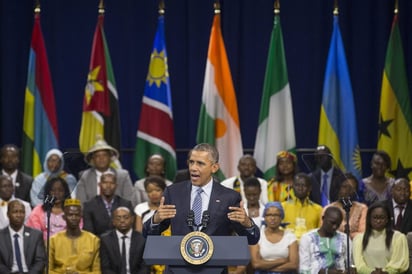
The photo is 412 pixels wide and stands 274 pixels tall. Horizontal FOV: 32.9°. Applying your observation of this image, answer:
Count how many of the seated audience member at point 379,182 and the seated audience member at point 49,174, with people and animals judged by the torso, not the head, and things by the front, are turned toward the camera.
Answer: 2

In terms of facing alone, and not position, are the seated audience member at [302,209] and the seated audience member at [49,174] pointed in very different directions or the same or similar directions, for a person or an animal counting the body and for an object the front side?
same or similar directions

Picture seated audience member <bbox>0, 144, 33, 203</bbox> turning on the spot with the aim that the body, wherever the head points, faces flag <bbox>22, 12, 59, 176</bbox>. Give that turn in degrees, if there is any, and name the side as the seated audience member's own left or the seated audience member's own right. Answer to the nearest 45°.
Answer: approximately 180°

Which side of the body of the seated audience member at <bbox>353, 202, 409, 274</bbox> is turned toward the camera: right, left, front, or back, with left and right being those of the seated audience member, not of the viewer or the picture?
front

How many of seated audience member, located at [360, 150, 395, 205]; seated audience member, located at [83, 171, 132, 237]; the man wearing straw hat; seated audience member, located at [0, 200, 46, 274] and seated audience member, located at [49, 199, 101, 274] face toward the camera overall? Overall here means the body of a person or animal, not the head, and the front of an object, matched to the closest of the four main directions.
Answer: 5

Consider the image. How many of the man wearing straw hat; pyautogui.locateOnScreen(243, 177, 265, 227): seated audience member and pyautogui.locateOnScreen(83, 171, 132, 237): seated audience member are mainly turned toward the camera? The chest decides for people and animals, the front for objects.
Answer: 3

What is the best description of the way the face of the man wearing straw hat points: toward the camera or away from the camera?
toward the camera

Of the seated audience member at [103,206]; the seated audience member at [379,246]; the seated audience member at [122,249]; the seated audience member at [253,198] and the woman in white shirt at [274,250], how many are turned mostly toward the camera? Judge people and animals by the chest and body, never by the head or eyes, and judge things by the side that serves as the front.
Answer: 5

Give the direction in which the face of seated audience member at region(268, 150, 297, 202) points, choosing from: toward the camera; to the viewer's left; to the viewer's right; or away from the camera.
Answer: toward the camera

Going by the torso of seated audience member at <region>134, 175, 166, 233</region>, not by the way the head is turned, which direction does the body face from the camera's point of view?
toward the camera

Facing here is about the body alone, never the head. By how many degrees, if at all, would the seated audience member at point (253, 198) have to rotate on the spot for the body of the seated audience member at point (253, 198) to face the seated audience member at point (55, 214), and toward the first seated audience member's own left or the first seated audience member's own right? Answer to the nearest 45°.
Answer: approximately 90° to the first seated audience member's own right

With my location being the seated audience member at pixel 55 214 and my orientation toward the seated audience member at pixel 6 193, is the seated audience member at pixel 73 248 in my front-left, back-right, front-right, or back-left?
back-left

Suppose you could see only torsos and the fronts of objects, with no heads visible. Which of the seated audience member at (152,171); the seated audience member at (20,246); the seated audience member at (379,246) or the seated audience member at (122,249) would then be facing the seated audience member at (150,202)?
the seated audience member at (152,171)

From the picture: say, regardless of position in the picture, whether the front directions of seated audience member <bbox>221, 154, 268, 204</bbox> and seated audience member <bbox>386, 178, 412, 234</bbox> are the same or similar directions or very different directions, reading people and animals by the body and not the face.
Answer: same or similar directions

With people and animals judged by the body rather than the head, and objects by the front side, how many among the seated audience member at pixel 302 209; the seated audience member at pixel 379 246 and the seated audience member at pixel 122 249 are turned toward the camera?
3

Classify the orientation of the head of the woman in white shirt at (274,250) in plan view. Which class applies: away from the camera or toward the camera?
toward the camera

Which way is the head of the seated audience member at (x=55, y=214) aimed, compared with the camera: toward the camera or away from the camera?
toward the camera

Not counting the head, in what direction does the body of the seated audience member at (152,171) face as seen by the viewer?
toward the camera

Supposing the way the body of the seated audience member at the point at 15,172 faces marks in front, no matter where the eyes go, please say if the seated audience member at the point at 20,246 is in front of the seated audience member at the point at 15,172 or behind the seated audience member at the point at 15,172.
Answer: in front

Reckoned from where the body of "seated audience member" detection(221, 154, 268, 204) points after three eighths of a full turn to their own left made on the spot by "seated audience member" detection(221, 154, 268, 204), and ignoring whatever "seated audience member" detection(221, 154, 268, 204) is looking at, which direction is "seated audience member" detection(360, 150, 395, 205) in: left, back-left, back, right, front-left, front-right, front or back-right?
front-right

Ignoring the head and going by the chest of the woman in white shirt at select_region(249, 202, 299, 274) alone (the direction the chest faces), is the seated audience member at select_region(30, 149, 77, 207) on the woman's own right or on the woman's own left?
on the woman's own right
